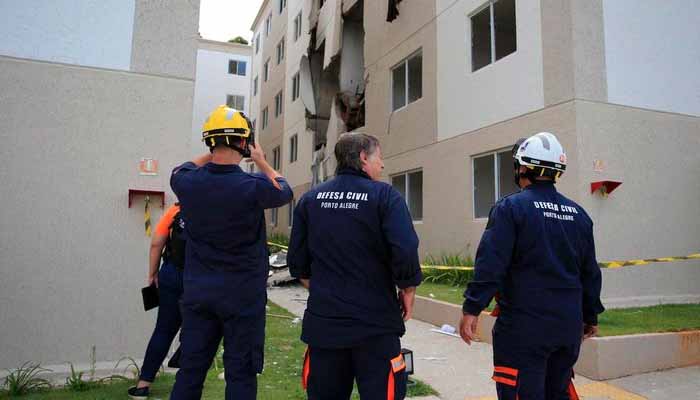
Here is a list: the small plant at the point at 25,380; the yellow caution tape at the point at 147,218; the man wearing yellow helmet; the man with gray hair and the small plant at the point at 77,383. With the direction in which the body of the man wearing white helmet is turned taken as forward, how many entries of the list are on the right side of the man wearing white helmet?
0

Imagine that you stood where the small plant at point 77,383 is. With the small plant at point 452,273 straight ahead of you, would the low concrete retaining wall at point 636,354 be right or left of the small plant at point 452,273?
right

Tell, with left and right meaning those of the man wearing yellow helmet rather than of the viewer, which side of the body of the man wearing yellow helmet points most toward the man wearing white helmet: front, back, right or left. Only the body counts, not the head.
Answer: right

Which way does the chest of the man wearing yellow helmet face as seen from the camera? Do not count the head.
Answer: away from the camera

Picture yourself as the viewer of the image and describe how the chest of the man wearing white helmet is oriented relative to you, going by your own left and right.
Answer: facing away from the viewer and to the left of the viewer

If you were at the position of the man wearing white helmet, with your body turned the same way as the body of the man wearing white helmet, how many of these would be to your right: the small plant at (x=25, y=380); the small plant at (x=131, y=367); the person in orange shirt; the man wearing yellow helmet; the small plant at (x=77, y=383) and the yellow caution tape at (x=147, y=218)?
0

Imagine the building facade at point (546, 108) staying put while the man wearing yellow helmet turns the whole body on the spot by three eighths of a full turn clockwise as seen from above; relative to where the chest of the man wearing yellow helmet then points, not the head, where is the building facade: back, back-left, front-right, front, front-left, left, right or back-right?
left

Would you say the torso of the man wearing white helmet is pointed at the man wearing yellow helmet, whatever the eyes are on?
no

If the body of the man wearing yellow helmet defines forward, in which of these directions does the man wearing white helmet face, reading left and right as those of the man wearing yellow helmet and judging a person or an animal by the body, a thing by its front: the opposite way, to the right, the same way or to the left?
the same way

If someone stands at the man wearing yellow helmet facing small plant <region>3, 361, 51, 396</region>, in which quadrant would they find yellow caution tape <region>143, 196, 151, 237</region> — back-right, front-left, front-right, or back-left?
front-right

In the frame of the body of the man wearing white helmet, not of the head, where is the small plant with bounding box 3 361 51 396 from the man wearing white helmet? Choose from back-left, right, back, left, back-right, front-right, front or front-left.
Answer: front-left

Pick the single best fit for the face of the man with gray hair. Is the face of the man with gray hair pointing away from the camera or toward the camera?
away from the camera
